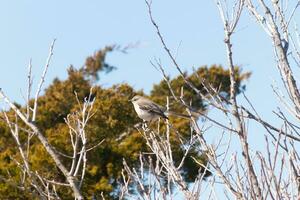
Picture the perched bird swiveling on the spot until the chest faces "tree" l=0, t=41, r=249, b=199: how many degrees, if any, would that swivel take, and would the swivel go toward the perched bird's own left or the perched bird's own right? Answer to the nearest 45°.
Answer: approximately 90° to the perched bird's own right

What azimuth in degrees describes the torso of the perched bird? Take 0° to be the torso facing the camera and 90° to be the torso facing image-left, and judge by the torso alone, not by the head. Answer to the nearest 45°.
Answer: approximately 90°
